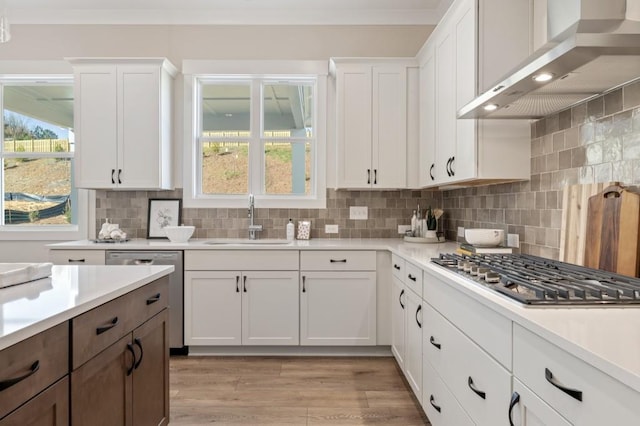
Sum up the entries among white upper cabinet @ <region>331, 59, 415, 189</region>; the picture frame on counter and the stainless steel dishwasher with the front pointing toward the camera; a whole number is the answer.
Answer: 3

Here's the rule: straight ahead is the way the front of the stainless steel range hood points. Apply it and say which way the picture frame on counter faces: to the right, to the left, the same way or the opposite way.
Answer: to the left

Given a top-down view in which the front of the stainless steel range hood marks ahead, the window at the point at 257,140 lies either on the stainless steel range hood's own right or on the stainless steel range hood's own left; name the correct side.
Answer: on the stainless steel range hood's own right

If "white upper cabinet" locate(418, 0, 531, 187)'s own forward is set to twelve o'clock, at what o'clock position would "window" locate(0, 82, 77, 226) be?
The window is roughly at 12 o'clock from the white upper cabinet.

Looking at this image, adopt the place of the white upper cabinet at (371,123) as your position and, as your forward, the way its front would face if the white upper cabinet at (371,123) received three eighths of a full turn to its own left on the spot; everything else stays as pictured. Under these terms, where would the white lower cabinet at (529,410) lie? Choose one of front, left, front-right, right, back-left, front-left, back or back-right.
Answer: back-right

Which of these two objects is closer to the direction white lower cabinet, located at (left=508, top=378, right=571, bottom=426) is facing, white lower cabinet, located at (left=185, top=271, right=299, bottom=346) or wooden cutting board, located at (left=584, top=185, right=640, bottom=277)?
the white lower cabinet

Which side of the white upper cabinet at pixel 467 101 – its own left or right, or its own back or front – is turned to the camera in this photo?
left

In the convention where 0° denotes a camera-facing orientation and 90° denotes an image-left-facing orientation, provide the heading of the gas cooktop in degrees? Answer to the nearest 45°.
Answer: approximately 45°

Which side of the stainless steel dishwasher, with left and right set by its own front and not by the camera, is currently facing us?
front

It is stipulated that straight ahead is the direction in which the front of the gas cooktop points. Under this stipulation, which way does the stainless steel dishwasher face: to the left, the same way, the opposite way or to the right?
to the left

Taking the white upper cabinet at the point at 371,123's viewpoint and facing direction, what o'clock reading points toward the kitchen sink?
The kitchen sink is roughly at 3 o'clock from the white upper cabinet.

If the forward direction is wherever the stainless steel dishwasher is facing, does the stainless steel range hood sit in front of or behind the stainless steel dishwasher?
in front

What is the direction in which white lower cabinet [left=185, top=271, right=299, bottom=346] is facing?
toward the camera

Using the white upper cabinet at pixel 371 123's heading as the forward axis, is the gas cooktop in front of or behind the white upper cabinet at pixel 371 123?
in front

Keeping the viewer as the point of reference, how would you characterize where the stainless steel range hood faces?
facing the viewer and to the left of the viewer

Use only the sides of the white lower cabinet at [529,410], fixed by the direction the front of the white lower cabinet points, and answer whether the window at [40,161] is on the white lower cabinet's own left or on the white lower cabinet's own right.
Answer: on the white lower cabinet's own right
